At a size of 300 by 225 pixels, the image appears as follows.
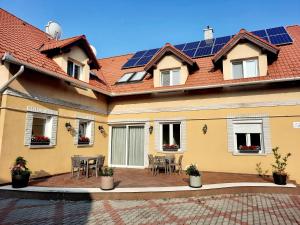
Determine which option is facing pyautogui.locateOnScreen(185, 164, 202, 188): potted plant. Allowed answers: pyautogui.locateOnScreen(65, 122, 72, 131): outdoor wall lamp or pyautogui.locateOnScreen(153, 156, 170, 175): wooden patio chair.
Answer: the outdoor wall lamp

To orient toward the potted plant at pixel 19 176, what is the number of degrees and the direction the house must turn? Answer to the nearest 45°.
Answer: approximately 45° to its right
